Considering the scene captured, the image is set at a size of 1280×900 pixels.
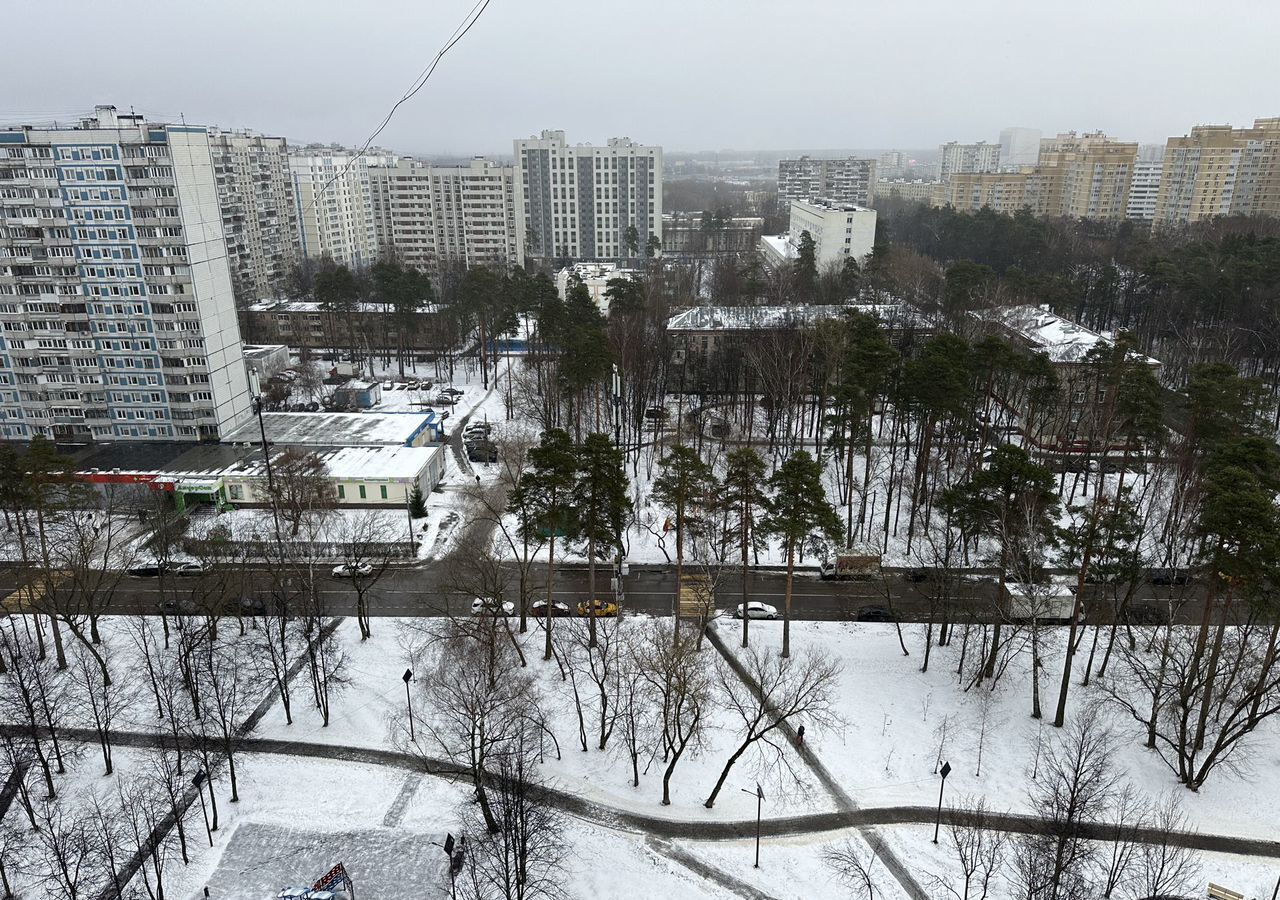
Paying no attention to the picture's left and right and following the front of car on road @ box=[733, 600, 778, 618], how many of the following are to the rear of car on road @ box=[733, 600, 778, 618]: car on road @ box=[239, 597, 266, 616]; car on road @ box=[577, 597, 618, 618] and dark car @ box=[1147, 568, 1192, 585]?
2

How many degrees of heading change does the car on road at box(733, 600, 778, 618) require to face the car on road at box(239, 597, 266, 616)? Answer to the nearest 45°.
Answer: approximately 180°

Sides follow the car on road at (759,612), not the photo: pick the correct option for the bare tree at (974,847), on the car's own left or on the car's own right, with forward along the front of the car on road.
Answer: on the car's own right

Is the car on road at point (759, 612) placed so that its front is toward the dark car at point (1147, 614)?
yes

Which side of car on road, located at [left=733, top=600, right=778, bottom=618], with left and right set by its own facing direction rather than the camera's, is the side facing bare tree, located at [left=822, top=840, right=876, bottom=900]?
right

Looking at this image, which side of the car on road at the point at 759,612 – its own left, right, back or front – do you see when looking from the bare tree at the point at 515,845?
right

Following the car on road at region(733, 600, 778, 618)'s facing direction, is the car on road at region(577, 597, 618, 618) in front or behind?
behind

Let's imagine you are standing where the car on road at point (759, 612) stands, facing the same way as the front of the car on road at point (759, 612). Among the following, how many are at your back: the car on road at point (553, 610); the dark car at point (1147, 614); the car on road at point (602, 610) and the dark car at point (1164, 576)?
2

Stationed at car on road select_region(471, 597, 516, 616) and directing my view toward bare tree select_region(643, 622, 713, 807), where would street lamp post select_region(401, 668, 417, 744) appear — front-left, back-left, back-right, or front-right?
front-right

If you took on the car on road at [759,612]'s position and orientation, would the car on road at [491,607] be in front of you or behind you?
behind

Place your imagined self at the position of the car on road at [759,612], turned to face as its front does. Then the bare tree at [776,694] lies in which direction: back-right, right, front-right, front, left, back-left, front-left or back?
right

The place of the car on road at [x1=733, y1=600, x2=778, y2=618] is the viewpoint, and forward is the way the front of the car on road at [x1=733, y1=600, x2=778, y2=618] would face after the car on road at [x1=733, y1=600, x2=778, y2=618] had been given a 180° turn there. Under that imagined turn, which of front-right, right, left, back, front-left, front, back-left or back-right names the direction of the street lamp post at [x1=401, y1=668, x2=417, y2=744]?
front-left

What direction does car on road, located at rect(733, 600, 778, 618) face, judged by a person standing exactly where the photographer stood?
facing to the right of the viewer

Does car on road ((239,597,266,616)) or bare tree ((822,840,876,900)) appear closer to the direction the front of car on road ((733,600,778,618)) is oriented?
the bare tree

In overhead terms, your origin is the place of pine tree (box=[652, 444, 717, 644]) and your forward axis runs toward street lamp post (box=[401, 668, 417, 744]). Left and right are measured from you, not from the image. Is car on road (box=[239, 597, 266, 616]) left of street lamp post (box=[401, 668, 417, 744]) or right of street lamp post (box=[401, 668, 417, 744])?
right

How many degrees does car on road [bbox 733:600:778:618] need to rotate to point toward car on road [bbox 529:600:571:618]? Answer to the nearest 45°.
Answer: approximately 180°

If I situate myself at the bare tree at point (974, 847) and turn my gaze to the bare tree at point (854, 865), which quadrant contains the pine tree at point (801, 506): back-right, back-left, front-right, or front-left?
front-right

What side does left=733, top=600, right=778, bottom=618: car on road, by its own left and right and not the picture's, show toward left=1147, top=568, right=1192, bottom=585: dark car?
front
